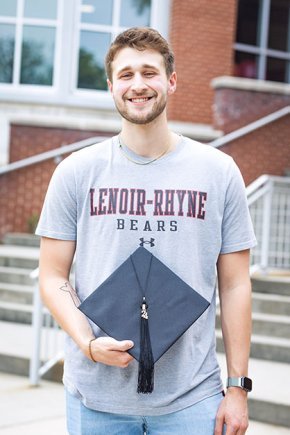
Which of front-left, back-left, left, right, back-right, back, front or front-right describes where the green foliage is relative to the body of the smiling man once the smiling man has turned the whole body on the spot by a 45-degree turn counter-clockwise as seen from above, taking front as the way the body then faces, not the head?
back-left

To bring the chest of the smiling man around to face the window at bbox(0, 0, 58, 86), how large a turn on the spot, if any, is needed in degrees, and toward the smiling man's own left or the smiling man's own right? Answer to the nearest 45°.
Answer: approximately 180°

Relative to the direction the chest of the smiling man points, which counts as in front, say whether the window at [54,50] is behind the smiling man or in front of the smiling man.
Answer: behind

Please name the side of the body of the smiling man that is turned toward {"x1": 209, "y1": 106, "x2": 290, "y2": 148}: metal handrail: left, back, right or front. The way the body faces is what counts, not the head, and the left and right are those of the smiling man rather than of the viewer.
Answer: back

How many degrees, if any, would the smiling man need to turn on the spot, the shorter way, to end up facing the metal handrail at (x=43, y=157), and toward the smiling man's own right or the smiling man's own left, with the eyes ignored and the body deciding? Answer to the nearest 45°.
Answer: approximately 180°

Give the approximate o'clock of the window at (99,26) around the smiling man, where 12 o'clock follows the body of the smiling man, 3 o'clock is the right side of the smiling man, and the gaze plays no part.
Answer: The window is roughly at 6 o'clock from the smiling man.

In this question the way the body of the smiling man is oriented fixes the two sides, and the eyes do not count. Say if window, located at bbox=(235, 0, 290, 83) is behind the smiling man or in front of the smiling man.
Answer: behind

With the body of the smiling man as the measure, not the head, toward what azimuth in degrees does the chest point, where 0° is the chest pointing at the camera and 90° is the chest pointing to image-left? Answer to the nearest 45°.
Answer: approximately 0°
